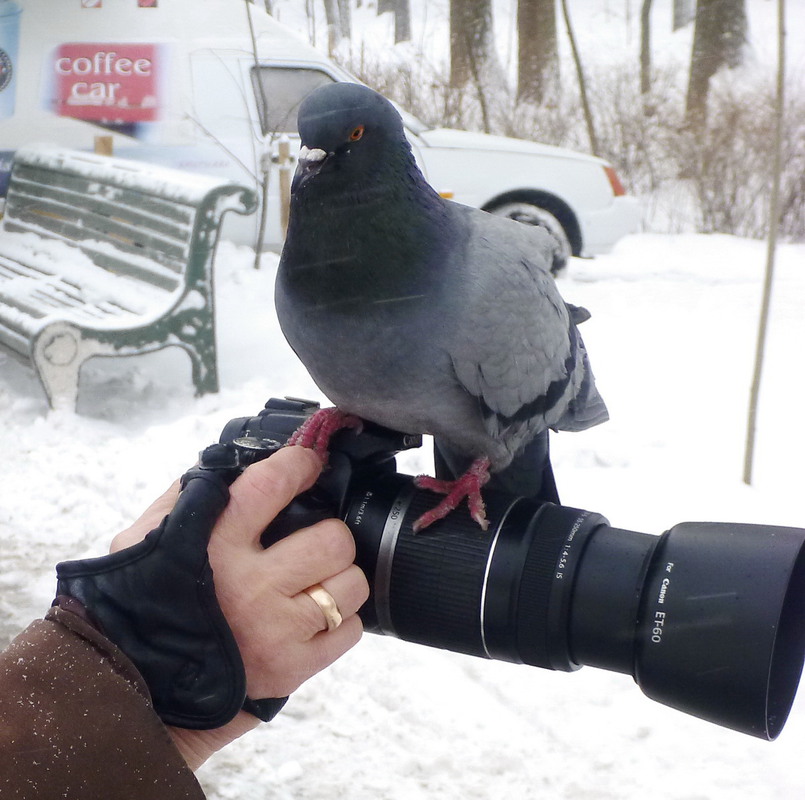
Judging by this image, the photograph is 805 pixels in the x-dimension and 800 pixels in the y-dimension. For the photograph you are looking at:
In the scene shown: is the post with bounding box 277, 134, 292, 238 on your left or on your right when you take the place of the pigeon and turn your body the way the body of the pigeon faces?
on your right

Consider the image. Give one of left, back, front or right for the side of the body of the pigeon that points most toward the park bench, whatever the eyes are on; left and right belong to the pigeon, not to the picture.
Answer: right

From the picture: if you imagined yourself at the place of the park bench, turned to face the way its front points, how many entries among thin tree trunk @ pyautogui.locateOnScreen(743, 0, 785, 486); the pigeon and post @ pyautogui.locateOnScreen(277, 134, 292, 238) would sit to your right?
0

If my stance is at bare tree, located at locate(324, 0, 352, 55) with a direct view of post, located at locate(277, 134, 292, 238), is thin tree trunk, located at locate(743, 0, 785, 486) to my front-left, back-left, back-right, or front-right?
front-left

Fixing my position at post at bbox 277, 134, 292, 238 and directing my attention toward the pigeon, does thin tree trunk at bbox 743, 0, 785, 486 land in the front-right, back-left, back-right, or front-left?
front-left

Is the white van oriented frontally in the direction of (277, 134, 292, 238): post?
no

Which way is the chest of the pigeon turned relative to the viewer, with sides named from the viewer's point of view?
facing the viewer and to the left of the viewer

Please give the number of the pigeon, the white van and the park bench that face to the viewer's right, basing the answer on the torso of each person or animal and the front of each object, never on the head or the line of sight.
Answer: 1

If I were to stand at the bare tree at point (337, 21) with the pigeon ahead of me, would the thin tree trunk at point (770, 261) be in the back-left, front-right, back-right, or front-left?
front-left

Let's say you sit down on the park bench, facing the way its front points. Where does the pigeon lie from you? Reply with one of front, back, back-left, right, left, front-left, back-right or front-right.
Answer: front-left

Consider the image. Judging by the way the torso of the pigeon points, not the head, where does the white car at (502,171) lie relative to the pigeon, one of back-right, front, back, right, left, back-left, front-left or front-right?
back-right

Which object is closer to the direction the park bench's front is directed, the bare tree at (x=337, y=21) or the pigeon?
the pigeon

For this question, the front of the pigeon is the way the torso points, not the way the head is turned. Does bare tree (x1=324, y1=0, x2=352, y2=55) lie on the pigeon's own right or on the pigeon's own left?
on the pigeon's own right
